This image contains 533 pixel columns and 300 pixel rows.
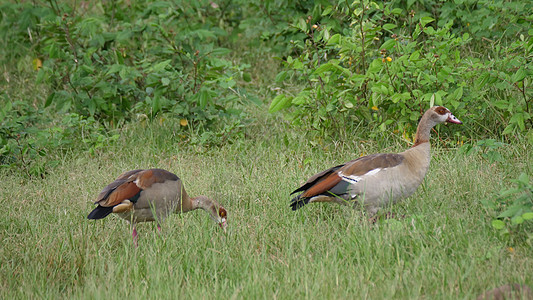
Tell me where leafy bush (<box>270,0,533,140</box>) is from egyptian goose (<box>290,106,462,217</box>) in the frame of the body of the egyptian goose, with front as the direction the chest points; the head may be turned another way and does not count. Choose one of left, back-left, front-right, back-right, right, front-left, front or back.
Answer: left

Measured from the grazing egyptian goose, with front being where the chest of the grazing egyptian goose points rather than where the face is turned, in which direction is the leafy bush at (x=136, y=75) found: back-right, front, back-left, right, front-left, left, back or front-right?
left

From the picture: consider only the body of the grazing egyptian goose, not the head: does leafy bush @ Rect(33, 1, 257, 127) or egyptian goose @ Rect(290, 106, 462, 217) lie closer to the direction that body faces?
the egyptian goose

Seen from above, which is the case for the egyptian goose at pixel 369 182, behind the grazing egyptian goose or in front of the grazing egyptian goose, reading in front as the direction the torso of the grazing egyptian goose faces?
in front

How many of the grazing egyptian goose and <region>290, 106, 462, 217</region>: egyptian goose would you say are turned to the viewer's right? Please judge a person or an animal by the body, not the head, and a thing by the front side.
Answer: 2

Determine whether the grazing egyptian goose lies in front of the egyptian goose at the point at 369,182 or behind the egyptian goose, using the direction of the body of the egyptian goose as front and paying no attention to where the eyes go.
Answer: behind

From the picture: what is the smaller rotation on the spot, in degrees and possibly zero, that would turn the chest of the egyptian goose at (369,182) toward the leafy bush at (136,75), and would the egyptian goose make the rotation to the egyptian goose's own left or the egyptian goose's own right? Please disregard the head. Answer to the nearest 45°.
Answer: approximately 135° to the egyptian goose's own left

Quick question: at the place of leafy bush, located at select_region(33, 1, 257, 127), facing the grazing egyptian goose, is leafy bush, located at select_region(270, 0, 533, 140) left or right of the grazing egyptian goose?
left

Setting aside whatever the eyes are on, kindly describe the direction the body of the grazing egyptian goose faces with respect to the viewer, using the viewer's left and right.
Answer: facing to the right of the viewer

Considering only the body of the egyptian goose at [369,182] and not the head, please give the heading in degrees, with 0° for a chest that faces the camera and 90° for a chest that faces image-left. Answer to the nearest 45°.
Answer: approximately 270°

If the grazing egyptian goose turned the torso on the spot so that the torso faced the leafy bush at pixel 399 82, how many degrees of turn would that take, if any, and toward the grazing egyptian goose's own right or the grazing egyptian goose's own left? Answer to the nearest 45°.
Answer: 0° — it already faces it
